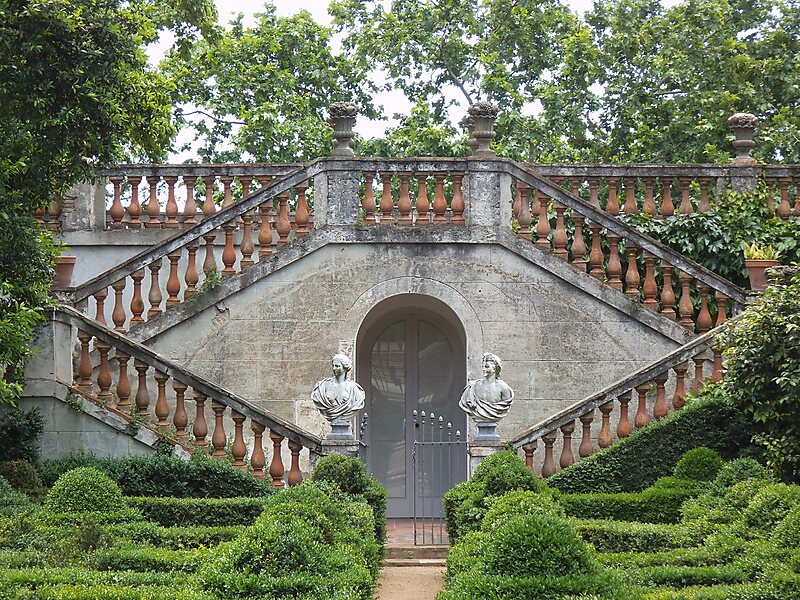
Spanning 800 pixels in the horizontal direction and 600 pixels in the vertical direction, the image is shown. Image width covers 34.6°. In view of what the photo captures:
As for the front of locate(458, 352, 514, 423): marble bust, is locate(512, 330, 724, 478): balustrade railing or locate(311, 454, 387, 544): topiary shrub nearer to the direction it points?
the topiary shrub

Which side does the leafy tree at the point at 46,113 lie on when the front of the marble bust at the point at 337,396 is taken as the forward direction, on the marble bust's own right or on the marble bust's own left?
on the marble bust's own right

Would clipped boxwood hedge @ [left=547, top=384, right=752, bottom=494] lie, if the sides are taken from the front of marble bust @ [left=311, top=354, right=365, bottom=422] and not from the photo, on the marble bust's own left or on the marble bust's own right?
on the marble bust's own left

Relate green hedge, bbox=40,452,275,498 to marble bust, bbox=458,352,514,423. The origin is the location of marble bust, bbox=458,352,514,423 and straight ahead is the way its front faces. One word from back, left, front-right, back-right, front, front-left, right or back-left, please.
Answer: right

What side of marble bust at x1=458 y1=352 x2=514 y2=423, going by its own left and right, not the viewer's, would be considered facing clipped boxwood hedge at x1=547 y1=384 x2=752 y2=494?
left

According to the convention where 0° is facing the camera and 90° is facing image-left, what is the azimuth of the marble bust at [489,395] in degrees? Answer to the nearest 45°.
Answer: approximately 0°

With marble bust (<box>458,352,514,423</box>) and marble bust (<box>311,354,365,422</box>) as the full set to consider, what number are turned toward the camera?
2

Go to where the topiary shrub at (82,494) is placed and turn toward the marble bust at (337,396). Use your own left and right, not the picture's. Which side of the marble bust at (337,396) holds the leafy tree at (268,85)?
left

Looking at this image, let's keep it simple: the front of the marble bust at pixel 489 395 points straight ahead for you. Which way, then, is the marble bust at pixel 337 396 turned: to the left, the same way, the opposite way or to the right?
the same way

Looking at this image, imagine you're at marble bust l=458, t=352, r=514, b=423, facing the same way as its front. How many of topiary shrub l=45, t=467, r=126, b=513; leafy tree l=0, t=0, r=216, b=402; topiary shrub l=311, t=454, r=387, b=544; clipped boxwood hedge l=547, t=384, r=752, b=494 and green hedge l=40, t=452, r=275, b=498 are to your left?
1

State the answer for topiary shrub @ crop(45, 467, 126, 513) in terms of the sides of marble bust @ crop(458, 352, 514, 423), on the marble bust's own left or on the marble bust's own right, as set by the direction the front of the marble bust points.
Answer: on the marble bust's own right

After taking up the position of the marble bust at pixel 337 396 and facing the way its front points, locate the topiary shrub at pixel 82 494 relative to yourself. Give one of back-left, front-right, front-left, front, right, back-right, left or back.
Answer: front-right

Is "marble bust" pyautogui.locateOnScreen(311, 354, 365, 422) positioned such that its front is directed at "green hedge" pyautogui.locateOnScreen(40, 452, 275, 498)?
no

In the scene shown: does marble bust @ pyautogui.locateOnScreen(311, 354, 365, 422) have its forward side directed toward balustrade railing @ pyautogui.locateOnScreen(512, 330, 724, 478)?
no

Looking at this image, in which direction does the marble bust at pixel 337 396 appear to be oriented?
toward the camera
